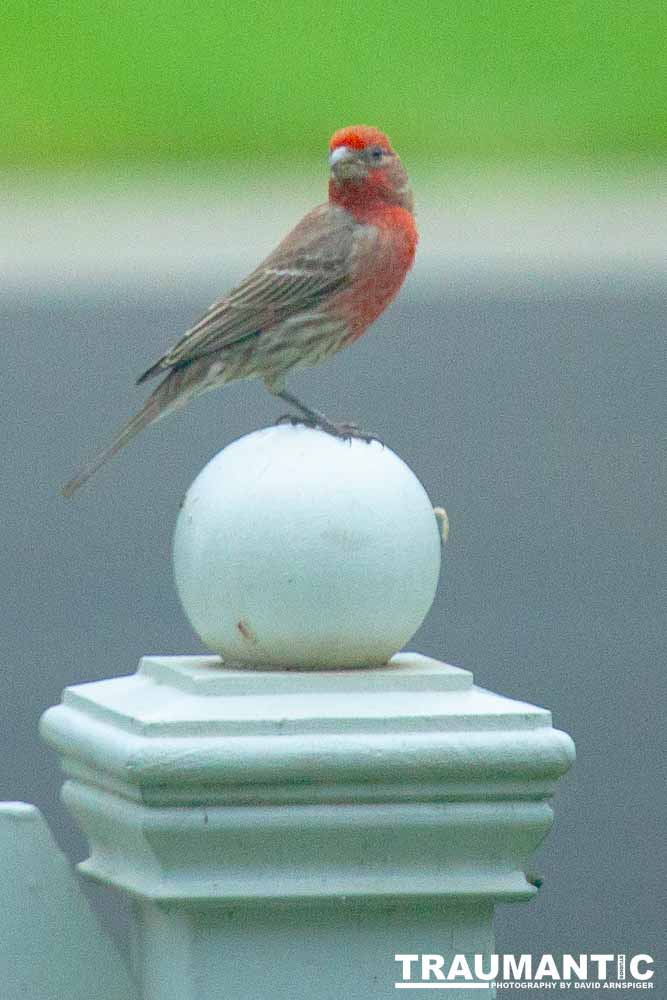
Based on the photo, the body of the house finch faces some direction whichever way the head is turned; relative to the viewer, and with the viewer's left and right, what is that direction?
facing to the right of the viewer
